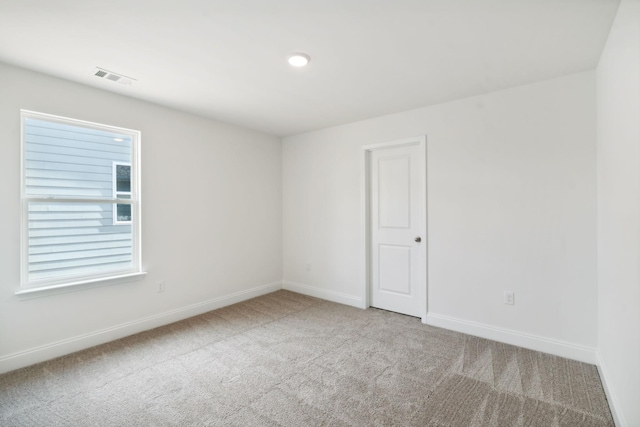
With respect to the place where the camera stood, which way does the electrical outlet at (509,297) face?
facing the viewer

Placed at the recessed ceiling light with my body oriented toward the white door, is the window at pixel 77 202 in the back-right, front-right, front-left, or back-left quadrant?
back-left

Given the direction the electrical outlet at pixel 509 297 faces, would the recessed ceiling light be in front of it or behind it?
in front

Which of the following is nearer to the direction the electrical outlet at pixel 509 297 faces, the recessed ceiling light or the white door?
the recessed ceiling light

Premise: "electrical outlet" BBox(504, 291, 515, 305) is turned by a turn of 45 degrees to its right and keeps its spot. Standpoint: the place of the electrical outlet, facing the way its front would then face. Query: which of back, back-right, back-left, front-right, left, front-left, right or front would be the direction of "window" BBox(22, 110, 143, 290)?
front

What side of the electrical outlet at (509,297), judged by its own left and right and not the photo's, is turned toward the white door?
right
